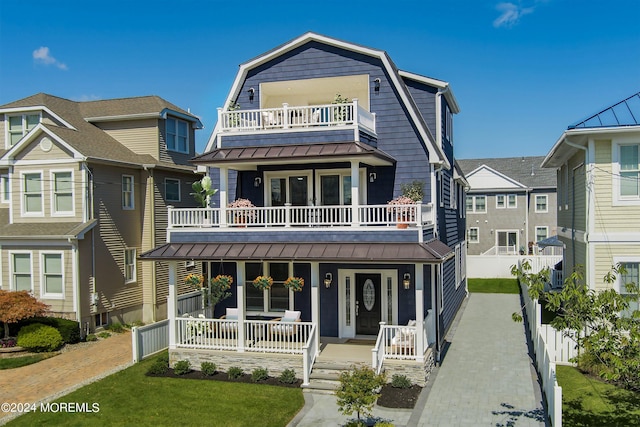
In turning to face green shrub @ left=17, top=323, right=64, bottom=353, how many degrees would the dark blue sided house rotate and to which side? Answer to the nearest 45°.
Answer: approximately 90° to its right

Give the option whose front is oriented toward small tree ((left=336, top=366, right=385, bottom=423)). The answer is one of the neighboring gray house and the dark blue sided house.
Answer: the dark blue sided house

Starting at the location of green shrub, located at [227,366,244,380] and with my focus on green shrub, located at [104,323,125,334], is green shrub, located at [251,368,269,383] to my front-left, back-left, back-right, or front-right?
back-right

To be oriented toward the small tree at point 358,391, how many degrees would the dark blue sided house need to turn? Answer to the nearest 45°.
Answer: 0° — it already faces it

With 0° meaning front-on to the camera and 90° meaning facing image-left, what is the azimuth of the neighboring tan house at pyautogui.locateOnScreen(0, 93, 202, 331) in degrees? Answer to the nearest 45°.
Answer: approximately 45°

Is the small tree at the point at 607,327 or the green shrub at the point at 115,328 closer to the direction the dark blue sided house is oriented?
the small tree
